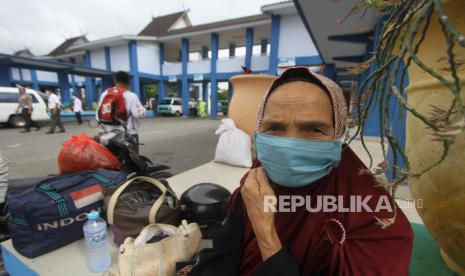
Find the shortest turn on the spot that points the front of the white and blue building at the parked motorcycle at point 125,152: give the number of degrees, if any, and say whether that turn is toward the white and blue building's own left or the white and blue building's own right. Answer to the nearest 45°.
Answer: approximately 45° to the white and blue building's own left

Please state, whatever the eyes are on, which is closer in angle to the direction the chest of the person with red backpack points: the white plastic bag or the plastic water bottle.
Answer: the white plastic bag

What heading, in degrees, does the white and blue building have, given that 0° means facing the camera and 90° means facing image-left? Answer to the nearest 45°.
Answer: approximately 45°

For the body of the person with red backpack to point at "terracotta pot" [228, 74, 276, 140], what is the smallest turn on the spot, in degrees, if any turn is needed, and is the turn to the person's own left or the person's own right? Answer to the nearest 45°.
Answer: approximately 90° to the person's own right

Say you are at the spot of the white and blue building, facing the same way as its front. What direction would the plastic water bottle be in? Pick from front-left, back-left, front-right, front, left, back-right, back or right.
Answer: front-left

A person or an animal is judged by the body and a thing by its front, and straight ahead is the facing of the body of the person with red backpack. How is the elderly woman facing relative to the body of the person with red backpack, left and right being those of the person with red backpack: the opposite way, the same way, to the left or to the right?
the opposite way

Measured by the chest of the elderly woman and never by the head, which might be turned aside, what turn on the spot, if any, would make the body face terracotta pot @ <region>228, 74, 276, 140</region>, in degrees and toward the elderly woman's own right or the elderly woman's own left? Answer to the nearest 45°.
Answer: approximately 180°

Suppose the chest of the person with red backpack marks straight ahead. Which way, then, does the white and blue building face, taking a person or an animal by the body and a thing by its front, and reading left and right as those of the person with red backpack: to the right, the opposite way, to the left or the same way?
the opposite way

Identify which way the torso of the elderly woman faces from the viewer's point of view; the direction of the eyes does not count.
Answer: toward the camera

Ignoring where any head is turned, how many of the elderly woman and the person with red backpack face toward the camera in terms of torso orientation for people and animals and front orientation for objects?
1

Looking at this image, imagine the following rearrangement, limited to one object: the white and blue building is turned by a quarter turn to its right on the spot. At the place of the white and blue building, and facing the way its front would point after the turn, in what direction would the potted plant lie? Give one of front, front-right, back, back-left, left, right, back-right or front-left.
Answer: back-left

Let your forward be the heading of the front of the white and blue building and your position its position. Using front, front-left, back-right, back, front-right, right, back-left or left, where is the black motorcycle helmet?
front-left

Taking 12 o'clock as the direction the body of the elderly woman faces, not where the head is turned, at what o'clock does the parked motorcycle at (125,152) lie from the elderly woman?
The parked motorcycle is roughly at 4 o'clock from the elderly woman.

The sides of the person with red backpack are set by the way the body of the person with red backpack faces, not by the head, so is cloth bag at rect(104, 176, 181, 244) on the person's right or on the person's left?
on the person's right
